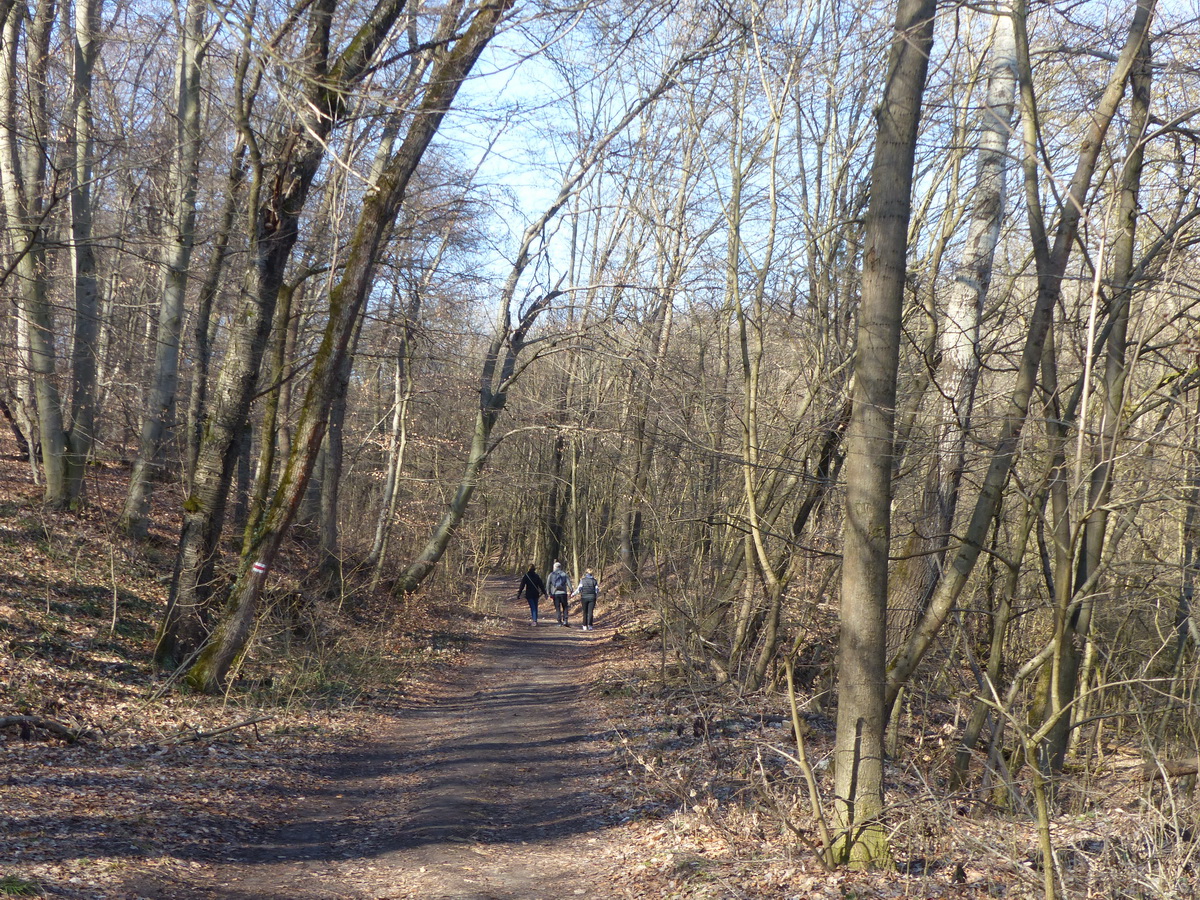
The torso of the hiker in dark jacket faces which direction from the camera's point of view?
away from the camera

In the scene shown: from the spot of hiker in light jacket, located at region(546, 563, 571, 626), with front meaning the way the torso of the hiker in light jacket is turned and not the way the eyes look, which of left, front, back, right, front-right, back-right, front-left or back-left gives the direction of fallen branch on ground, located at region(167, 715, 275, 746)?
back

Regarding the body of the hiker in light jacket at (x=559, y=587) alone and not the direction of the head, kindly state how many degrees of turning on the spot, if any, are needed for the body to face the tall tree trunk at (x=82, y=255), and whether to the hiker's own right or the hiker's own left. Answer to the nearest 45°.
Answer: approximately 135° to the hiker's own left

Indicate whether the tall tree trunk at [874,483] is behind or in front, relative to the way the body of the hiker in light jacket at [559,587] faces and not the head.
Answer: behind

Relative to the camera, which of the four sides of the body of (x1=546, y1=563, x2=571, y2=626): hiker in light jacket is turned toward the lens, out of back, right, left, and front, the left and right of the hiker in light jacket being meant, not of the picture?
back

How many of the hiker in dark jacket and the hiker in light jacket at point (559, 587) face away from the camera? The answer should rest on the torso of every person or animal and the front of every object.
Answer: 2

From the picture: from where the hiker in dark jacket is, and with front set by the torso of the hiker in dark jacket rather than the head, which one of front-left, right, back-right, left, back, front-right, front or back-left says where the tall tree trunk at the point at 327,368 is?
back

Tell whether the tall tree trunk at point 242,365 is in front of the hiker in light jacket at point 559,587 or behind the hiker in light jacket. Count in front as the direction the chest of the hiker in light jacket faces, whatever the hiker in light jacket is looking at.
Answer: behind

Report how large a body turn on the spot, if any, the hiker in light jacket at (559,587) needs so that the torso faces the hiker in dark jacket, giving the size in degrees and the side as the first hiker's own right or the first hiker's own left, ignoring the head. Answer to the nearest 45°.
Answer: approximately 45° to the first hiker's own left
